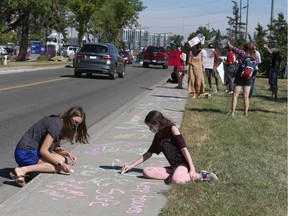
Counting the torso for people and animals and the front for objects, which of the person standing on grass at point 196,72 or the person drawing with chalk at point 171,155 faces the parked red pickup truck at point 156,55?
the person standing on grass

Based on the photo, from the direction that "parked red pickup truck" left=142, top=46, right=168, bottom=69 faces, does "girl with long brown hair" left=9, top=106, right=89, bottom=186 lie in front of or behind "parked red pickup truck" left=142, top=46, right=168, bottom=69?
behind

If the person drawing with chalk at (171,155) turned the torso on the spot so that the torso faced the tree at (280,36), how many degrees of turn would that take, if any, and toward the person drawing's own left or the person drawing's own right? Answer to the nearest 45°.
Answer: approximately 135° to the person drawing's own right

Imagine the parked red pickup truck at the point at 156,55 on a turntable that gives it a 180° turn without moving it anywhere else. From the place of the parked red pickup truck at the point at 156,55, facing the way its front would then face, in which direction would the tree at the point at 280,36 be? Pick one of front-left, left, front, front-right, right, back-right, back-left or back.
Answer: front-left

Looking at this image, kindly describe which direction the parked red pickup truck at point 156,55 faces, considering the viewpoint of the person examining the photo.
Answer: facing away from the viewer

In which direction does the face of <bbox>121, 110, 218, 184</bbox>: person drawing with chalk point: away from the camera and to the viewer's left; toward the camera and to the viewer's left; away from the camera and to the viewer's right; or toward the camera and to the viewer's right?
toward the camera and to the viewer's left

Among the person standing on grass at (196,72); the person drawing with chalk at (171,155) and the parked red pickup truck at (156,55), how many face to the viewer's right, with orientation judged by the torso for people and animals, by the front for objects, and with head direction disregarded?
0

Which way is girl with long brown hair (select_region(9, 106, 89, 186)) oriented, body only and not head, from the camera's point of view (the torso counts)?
to the viewer's right
